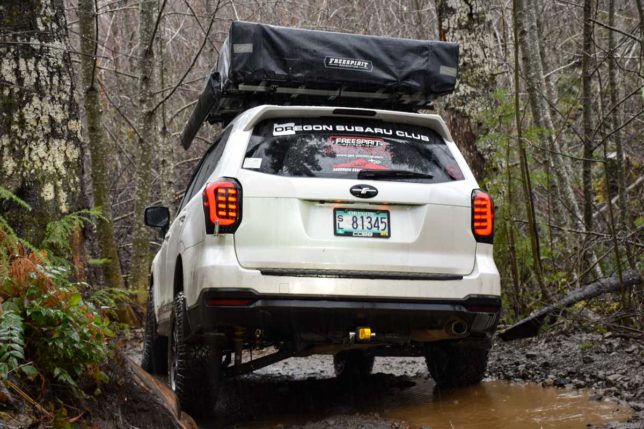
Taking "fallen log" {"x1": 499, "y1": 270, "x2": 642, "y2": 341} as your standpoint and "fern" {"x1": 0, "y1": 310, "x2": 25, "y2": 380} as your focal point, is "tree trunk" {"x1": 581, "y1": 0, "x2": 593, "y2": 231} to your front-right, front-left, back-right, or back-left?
back-right

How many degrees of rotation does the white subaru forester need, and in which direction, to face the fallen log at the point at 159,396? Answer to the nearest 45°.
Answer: approximately 135° to its left

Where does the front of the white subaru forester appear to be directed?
away from the camera

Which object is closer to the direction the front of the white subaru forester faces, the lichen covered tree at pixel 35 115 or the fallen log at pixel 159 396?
the lichen covered tree

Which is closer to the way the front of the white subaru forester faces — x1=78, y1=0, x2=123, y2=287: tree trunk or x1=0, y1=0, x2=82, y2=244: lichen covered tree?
the tree trunk

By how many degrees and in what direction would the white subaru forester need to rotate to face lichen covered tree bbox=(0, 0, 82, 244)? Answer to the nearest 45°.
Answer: approximately 45° to its left

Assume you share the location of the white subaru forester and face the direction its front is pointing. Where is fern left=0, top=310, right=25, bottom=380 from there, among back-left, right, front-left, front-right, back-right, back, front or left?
back-left

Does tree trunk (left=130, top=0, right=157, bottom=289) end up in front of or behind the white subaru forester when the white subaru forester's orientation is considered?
in front

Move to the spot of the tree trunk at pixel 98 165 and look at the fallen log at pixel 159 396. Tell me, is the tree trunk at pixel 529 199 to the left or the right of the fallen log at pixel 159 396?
left

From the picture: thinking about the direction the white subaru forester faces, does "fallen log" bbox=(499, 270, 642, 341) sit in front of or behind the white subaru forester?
in front

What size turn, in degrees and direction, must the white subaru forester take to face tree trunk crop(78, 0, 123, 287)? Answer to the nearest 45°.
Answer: approximately 45° to its left

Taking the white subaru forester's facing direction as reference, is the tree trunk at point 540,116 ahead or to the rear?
ahead
